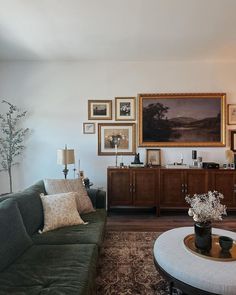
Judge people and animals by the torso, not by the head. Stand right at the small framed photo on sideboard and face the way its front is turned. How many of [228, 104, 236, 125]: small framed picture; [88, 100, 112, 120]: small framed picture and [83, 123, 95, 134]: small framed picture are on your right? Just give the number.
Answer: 2

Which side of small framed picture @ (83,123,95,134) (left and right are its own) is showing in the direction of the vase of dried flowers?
front

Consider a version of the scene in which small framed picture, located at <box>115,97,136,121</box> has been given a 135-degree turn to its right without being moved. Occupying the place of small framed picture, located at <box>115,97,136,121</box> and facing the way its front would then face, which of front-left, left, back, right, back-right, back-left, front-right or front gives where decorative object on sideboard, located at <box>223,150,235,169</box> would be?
back-right

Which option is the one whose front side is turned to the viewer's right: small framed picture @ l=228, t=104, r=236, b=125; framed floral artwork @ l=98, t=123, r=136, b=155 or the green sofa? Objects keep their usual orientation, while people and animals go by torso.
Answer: the green sofa

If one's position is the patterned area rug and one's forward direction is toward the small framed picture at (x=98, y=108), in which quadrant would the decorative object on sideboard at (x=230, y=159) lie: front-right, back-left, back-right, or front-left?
front-right

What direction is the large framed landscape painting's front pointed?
toward the camera

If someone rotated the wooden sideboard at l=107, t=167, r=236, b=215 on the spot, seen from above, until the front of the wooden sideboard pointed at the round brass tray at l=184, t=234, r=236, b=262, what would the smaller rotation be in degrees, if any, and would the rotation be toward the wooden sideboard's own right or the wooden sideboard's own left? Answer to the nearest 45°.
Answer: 0° — it already faces it

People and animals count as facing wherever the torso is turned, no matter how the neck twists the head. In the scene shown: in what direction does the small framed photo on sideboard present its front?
toward the camera

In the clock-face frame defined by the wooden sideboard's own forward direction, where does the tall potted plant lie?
The tall potted plant is roughly at 3 o'clock from the wooden sideboard.

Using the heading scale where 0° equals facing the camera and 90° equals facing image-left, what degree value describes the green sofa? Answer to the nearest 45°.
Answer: approximately 270°

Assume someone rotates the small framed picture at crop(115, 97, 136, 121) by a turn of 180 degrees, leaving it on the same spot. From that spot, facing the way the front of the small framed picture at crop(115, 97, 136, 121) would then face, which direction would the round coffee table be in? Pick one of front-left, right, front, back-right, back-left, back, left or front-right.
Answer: back

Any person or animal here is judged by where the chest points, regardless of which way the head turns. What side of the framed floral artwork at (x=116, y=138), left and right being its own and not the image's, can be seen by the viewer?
front
